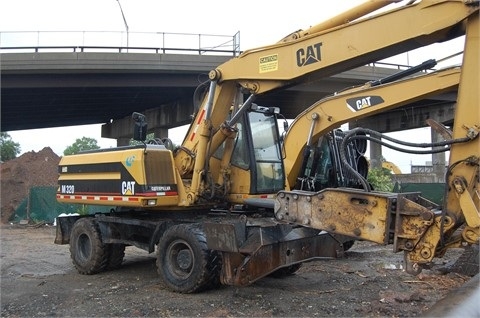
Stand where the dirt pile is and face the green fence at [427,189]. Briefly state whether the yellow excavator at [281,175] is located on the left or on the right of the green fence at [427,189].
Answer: right

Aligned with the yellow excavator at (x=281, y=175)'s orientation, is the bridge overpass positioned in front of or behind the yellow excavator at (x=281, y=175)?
behind

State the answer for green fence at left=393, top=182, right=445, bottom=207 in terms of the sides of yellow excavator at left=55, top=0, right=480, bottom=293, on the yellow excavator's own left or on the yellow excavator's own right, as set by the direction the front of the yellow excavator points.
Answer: on the yellow excavator's own left

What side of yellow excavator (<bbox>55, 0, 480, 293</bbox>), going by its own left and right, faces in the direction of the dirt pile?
back

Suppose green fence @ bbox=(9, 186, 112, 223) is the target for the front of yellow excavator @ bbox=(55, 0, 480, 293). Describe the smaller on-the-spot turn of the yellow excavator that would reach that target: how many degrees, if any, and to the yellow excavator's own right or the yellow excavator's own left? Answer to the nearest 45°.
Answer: approximately 180°

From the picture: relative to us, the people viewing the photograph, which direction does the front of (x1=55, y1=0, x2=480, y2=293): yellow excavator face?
facing the viewer and to the right of the viewer
